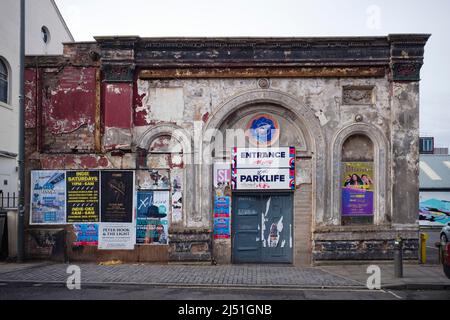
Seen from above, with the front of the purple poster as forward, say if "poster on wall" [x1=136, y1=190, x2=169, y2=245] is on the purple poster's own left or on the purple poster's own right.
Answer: on the purple poster's own right

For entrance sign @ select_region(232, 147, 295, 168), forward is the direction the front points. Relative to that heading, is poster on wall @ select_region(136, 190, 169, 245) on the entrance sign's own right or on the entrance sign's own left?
on the entrance sign's own right

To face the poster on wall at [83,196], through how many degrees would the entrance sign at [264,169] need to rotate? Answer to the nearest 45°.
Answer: approximately 90° to its right

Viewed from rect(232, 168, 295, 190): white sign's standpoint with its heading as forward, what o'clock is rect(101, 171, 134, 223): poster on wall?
The poster on wall is roughly at 3 o'clock from the white sign.

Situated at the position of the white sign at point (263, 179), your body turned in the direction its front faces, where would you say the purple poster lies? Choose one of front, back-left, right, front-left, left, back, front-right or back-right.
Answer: left

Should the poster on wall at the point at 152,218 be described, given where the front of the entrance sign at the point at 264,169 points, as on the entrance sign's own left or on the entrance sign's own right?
on the entrance sign's own right
